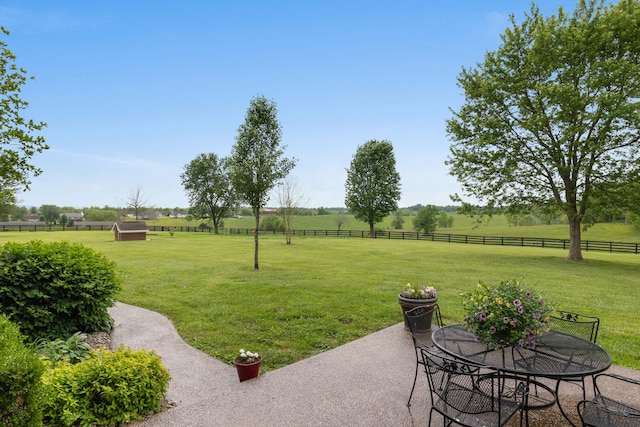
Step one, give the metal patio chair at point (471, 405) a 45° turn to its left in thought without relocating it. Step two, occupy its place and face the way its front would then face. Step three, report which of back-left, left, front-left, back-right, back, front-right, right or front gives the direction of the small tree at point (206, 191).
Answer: front-left

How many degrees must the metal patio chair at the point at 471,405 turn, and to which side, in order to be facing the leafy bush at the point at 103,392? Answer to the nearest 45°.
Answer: approximately 135° to its left

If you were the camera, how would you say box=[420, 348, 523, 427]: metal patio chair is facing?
facing away from the viewer and to the right of the viewer

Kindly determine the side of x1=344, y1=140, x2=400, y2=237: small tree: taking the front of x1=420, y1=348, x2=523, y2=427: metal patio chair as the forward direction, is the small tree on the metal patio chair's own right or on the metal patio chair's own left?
on the metal patio chair's own left

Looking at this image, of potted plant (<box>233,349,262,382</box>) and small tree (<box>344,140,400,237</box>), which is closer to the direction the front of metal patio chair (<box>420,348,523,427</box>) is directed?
the small tree

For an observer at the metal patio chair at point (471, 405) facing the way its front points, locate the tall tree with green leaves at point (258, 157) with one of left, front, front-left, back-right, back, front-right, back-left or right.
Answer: left

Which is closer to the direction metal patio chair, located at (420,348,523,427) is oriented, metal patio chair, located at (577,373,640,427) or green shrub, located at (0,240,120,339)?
the metal patio chair

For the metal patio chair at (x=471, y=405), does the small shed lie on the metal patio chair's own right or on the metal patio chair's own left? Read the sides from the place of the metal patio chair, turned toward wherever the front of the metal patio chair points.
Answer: on the metal patio chair's own left

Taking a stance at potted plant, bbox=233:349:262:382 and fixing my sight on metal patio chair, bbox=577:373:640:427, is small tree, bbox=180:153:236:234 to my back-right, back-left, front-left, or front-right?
back-left

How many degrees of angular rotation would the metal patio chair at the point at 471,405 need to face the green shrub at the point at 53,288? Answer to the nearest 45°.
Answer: approximately 135° to its left

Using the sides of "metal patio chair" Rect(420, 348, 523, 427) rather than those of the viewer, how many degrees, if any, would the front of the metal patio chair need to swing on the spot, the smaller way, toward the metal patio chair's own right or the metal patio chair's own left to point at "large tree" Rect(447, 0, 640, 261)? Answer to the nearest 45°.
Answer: approximately 45° to the metal patio chair's own left

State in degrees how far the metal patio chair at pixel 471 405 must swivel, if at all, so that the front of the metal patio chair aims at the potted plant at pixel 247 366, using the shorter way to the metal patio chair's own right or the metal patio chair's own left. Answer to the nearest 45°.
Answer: approximately 135° to the metal patio chair's own left
